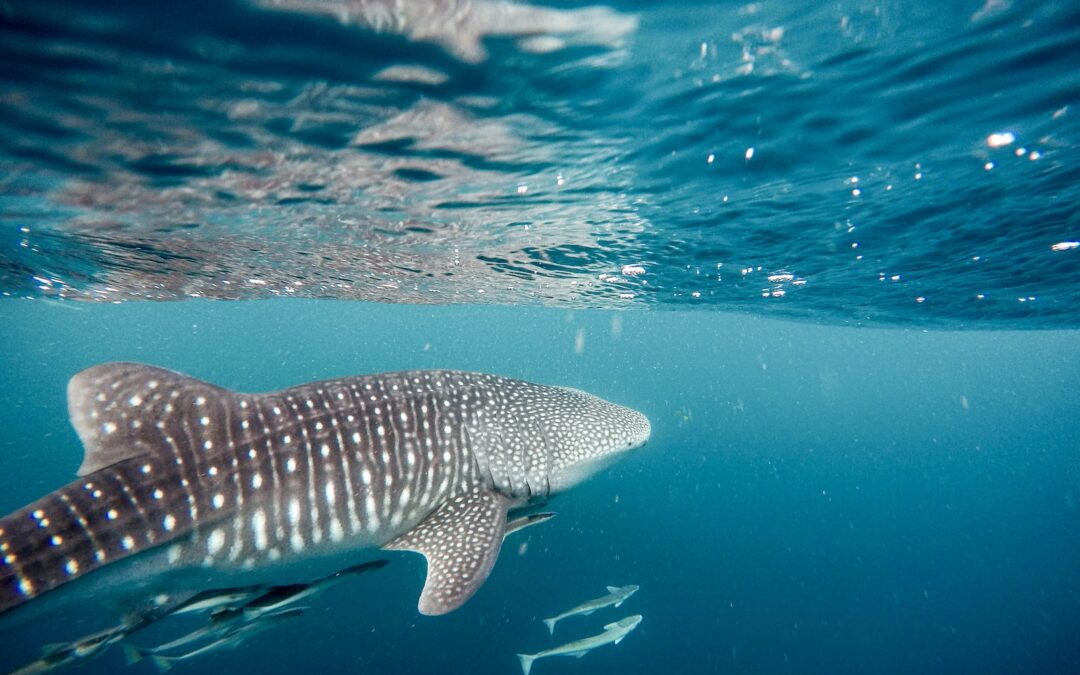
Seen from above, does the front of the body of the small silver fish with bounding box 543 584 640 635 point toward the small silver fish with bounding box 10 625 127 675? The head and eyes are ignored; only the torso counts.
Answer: no

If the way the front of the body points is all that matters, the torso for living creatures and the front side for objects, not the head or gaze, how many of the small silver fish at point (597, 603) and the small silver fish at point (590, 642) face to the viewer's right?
2

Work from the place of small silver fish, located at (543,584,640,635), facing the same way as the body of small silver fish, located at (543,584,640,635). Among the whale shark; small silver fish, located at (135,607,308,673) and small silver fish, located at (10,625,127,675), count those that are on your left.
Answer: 0

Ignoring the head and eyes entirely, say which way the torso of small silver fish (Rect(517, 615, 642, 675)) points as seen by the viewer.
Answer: to the viewer's right

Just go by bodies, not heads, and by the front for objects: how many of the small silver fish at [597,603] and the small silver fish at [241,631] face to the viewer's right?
2

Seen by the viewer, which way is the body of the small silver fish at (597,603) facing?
to the viewer's right

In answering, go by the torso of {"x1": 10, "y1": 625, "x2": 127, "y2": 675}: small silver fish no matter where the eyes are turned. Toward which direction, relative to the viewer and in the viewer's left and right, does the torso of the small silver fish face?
facing to the right of the viewer

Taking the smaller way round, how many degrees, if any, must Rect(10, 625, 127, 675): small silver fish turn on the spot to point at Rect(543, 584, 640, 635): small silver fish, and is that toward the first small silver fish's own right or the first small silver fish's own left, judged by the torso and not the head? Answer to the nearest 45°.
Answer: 0° — it already faces it

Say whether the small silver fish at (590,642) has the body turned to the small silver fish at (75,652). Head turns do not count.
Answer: no

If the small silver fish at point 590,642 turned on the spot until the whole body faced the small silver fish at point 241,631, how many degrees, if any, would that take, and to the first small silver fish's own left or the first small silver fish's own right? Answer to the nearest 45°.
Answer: approximately 135° to the first small silver fish's own right

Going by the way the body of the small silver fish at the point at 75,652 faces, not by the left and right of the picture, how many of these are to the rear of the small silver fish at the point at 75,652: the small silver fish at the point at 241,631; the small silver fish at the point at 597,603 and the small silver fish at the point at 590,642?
0

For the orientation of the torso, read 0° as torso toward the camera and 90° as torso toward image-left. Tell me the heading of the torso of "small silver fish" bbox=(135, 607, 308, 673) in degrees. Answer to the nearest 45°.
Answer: approximately 270°

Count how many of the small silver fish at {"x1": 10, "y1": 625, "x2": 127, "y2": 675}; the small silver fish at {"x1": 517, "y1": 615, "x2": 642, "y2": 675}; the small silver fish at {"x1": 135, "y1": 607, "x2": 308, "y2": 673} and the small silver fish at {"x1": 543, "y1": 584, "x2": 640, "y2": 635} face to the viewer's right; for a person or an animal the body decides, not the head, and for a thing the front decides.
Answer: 4
